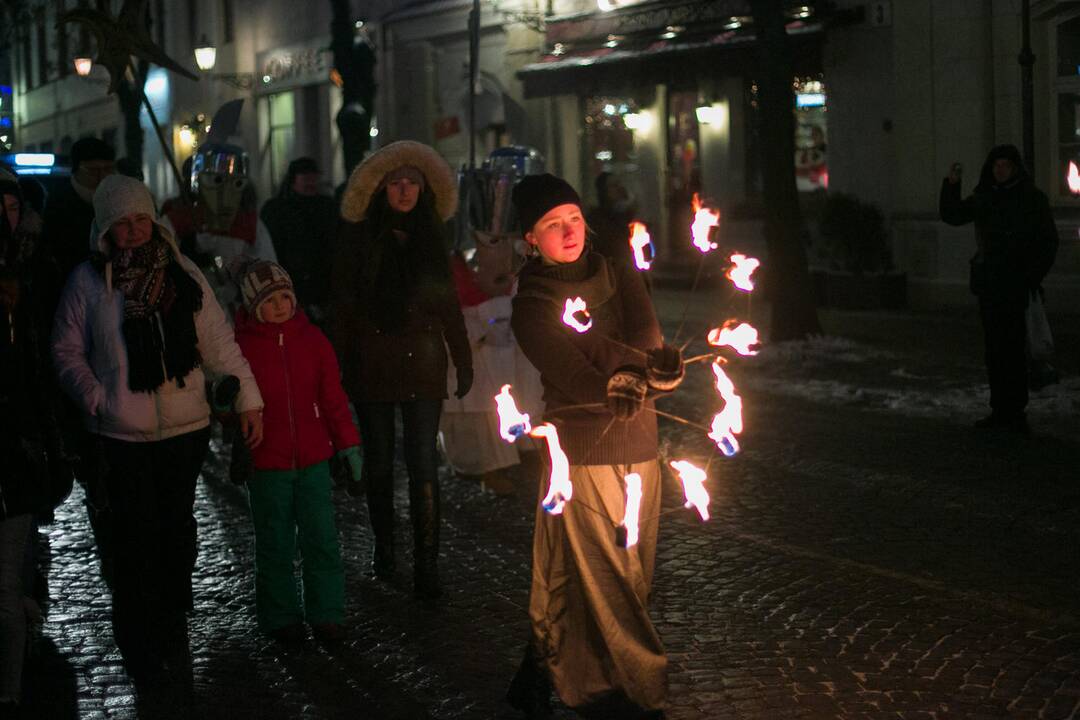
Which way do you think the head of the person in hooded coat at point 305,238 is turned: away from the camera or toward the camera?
toward the camera

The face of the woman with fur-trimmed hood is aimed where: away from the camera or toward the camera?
toward the camera

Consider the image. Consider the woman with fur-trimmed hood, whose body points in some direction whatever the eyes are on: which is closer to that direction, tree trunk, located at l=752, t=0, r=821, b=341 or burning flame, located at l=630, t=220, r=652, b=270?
the burning flame

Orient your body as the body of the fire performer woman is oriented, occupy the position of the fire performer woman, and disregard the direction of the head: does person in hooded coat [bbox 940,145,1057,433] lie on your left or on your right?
on your left

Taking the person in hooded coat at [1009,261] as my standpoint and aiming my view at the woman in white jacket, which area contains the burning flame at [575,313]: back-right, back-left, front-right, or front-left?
front-left

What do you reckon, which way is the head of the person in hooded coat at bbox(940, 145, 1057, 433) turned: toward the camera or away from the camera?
toward the camera

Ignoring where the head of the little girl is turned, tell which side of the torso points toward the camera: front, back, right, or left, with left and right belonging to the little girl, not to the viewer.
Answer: front

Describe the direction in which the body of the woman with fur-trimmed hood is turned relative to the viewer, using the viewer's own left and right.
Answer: facing the viewer

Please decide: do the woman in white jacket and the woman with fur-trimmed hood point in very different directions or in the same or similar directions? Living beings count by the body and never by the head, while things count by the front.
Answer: same or similar directions

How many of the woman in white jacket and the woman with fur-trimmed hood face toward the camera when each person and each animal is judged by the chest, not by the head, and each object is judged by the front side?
2

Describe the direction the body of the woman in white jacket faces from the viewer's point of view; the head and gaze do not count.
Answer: toward the camera

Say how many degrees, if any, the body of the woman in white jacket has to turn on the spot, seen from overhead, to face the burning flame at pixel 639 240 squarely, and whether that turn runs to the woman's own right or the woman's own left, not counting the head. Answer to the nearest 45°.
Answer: approximately 45° to the woman's own left

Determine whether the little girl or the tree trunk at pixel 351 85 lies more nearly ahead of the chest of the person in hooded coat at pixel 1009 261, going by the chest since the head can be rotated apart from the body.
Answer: the little girl

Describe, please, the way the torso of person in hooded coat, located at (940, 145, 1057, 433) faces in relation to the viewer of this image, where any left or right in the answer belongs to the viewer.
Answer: facing the viewer and to the left of the viewer

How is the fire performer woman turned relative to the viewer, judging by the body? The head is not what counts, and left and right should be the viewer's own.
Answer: facing the viewer and to the right of the viewer

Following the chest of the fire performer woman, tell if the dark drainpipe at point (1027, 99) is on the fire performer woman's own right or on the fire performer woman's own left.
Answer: on the fire performer woman's own left

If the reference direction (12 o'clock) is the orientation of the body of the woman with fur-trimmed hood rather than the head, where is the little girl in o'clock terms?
The little girl is roughly at 1 o'clock from the woman with fur-trimmed hood.

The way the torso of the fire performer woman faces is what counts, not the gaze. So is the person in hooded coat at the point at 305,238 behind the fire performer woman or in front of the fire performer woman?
behind
